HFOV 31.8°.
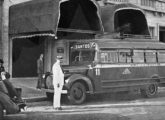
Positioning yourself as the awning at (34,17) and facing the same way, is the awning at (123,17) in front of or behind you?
behind

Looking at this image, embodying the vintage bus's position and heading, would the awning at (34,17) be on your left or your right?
on your right

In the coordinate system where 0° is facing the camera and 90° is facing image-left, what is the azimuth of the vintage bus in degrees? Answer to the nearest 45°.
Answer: approximately 45°

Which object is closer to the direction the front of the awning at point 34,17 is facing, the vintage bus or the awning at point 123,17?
the vintage bus

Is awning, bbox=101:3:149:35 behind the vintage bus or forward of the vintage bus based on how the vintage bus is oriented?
behind

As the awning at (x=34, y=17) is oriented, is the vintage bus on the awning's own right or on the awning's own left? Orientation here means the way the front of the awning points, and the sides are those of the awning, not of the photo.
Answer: on the awning's own left

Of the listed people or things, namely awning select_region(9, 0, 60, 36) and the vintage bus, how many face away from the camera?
0
